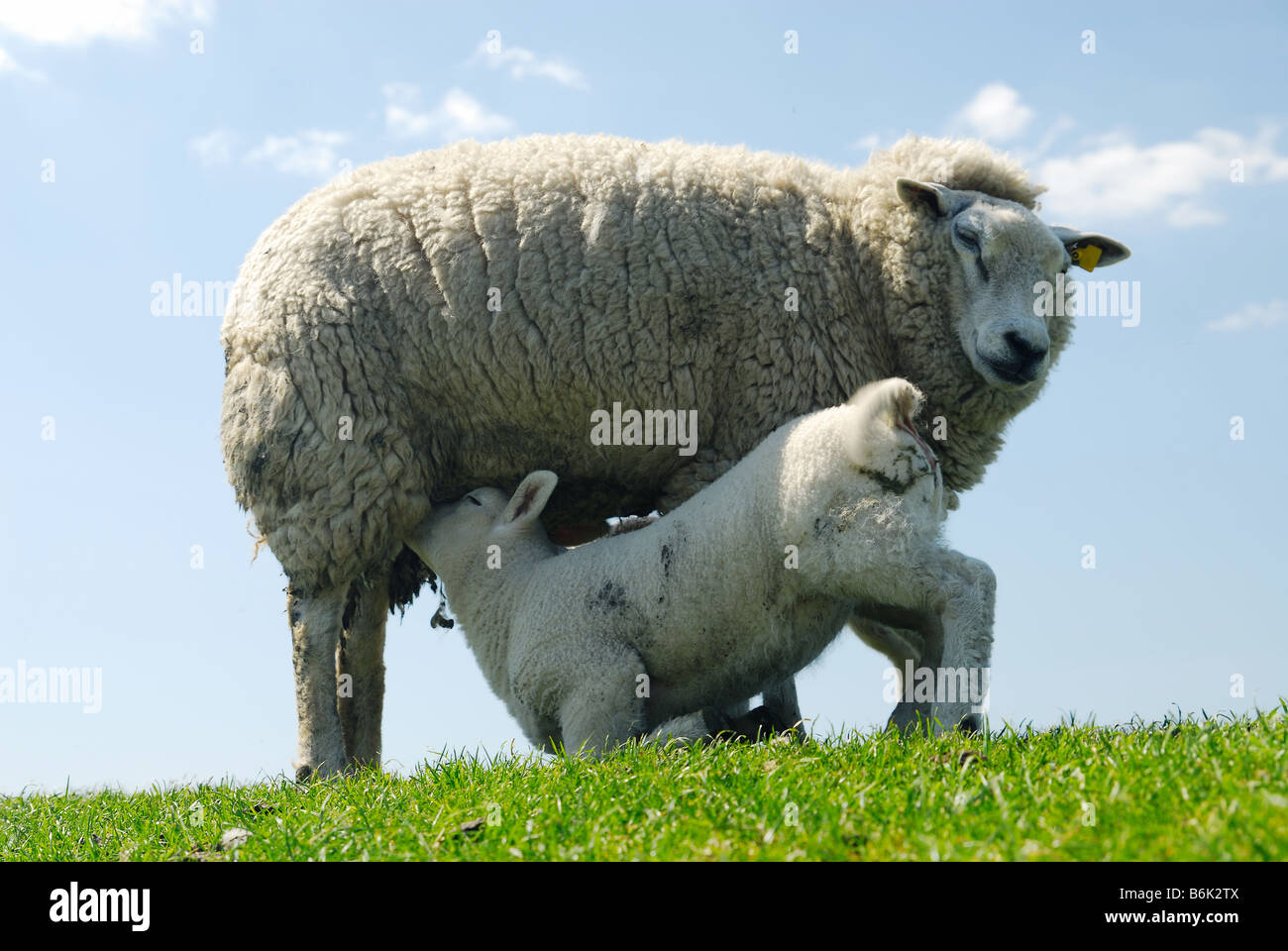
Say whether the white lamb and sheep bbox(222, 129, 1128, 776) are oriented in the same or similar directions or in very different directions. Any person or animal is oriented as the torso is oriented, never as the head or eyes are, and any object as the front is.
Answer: very different directions

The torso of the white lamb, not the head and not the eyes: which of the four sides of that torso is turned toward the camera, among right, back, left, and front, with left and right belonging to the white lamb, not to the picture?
left

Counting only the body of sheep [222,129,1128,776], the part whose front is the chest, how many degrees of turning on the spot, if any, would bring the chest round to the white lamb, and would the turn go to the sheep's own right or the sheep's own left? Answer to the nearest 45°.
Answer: approximately 45° to the sheep's own right

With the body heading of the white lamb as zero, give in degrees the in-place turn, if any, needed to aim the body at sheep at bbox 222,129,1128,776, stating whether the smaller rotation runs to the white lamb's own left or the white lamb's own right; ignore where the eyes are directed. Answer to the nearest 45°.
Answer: approximately 45° to the white lamb's own right

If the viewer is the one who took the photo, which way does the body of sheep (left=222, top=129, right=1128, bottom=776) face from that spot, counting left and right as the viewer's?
facing to the right of the viewer

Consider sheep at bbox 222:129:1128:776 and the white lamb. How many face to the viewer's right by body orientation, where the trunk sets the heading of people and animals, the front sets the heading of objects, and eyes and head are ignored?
1
